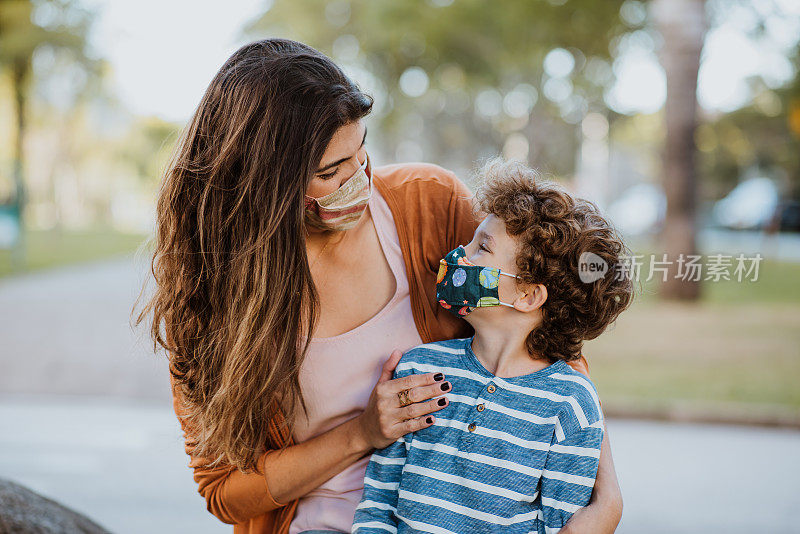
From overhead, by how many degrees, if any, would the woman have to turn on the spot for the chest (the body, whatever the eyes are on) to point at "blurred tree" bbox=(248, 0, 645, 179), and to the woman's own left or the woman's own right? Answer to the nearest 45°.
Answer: approximately 135° to the woman's own left

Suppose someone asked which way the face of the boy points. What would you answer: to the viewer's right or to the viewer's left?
to the viewer's left

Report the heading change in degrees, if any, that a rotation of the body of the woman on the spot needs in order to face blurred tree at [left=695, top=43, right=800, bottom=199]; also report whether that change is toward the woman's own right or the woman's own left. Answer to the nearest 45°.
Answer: approximately 90° to the woman's own left

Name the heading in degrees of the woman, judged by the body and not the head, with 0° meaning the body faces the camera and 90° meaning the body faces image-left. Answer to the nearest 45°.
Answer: approximately 315°

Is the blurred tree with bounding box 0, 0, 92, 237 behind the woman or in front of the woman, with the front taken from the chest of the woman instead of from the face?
behind
